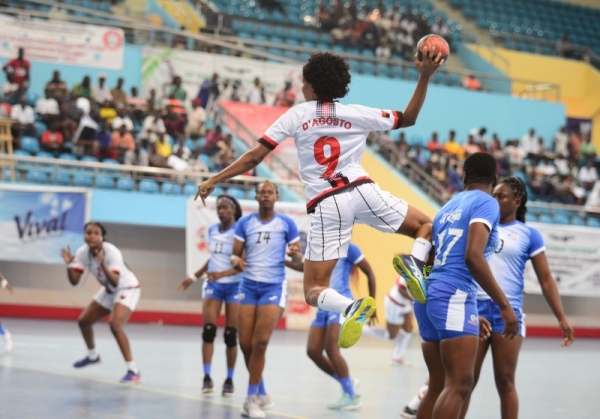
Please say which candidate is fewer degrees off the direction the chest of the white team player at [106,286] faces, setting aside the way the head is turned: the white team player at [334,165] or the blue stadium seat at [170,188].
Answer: the white team player

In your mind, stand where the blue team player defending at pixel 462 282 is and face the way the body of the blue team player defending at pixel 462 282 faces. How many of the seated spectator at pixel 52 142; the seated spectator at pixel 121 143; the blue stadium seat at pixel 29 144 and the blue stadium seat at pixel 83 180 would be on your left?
4

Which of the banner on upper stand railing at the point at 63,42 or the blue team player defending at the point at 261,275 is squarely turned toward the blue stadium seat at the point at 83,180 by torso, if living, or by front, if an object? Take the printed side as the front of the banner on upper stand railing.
the banner on upper stand railing

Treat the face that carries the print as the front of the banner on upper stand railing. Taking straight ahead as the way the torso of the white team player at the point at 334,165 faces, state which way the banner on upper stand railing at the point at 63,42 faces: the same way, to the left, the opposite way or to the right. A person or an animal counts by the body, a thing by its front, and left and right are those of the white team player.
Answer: the opposite way

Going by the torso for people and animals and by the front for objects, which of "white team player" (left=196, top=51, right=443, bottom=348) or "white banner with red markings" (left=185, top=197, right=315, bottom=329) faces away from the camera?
the white team player

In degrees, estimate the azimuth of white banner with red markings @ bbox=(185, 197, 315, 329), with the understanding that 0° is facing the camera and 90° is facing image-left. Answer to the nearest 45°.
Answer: approximately 0°

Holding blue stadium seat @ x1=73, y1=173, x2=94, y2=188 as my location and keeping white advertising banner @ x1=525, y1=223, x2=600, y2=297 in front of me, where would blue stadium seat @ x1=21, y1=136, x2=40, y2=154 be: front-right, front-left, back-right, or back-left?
back-left

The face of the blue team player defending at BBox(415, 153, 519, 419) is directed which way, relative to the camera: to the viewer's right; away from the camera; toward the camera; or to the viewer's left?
away from the camera

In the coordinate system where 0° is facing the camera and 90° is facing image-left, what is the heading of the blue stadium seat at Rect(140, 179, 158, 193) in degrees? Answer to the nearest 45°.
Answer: approximately 0°

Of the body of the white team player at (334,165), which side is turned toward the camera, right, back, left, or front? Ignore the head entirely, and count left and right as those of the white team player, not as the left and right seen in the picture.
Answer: back
